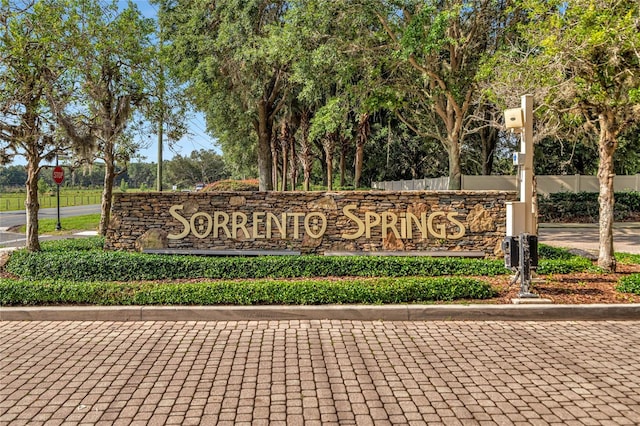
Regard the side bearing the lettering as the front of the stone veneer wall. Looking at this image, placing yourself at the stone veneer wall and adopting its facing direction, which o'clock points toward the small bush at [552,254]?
The small bush is roughly at 9 o'clock from the stone veneer wall.

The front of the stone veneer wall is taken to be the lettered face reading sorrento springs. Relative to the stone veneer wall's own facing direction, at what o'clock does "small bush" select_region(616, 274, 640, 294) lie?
The small bush is roughly at 10 o'clock from the stone veneer wall.

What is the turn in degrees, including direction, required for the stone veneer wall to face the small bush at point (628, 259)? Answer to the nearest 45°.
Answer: approximately 90° to its left

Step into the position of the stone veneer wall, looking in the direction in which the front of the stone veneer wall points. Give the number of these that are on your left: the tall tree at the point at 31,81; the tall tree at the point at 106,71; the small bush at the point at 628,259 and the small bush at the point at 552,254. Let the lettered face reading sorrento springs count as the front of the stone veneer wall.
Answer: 2

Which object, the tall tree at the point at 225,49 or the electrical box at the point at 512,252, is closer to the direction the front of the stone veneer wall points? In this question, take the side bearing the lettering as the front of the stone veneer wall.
the electrical box

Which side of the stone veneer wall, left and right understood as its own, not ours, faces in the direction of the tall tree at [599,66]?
left

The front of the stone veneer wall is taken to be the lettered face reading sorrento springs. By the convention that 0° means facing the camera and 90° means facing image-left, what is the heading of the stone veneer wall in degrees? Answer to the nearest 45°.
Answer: approximately 0°

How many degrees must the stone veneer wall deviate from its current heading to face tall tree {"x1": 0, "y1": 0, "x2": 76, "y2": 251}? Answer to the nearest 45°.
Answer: approximately 90° to its right

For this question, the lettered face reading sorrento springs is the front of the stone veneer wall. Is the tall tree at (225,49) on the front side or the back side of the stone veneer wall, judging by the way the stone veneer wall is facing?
on the back side

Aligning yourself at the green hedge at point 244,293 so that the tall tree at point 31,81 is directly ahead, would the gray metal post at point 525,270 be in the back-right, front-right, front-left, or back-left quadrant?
back-right

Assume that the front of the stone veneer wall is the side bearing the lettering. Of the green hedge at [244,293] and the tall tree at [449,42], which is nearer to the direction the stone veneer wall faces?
the green hedge
